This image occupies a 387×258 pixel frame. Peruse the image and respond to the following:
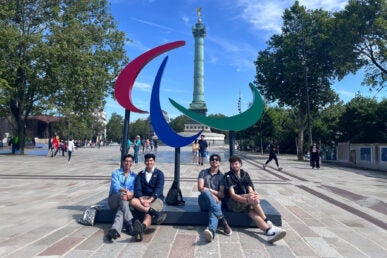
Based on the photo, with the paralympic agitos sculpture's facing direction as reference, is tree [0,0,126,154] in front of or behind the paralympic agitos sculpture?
behind

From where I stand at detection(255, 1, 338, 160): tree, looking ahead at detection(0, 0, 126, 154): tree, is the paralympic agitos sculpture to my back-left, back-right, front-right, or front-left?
front-left

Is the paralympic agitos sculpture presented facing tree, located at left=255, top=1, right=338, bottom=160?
no

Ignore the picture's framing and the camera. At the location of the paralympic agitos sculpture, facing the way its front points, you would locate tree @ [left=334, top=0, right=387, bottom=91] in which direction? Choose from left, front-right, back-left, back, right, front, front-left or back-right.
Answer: back-left

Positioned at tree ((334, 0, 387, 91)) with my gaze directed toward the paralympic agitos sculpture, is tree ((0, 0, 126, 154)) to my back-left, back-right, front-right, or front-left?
front-right

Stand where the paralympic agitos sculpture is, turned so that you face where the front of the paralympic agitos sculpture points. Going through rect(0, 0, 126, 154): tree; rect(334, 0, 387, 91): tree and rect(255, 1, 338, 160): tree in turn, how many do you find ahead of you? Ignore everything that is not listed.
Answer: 0

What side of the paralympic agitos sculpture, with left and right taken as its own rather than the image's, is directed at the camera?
front
